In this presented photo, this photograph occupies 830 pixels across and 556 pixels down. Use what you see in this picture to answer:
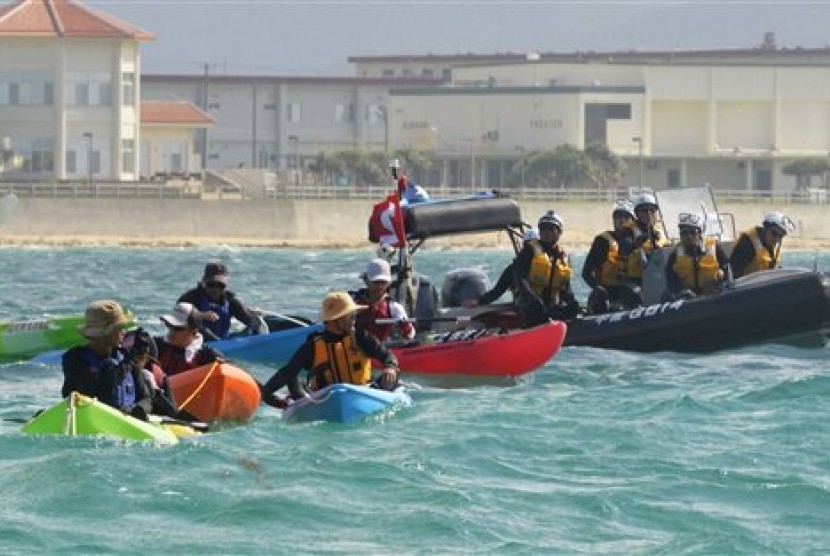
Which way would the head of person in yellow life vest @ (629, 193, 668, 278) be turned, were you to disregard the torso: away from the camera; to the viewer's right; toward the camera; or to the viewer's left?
toward the camera

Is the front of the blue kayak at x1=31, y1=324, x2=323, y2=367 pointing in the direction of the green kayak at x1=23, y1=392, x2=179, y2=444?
no

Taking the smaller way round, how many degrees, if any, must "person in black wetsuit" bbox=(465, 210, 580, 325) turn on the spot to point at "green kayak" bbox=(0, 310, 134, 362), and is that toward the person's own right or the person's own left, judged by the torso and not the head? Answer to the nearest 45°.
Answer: approximately 90° to the person's own right

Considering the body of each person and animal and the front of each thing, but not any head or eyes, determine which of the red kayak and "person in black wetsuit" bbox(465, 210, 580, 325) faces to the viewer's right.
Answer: the red kayak

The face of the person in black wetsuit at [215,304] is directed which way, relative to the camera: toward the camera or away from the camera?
toward the camera

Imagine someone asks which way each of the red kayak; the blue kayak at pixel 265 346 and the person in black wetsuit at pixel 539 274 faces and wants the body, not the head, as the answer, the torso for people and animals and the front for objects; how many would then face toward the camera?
1

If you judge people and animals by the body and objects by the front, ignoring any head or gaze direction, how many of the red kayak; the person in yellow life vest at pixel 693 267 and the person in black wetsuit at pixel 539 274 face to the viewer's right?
1

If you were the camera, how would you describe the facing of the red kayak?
facing to the right of the viewer

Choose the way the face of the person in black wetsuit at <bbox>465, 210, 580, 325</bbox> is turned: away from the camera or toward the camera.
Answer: toward the camera

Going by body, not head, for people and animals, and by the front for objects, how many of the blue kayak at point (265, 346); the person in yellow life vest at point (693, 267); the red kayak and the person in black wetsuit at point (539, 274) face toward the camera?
2

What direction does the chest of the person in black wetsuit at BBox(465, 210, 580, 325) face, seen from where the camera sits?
toward the camera

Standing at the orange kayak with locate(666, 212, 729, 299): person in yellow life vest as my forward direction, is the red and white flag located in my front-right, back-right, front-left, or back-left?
front-left

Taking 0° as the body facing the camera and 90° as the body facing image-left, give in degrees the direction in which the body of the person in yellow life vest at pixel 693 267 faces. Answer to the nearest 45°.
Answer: approximately 0°

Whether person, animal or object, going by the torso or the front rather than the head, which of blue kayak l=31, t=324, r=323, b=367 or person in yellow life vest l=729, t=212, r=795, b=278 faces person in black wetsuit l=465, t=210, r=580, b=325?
the blue kayak

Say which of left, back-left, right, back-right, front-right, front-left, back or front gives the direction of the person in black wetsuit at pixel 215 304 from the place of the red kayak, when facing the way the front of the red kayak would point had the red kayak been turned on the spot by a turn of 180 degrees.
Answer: front

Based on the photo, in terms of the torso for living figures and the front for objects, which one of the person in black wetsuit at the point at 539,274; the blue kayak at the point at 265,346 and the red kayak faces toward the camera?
the person in black wetsuit
